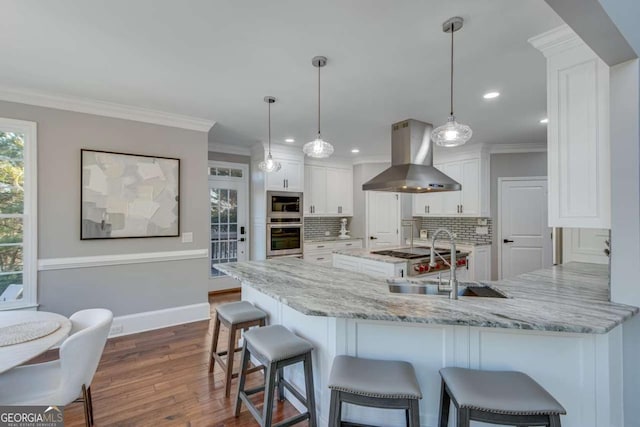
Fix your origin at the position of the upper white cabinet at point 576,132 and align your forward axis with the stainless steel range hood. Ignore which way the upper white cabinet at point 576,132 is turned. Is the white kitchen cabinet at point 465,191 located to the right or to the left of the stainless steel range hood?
right

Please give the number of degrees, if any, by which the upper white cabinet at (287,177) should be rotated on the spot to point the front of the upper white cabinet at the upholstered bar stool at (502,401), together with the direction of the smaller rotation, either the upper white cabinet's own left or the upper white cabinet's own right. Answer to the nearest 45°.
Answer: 0° — it already faces it

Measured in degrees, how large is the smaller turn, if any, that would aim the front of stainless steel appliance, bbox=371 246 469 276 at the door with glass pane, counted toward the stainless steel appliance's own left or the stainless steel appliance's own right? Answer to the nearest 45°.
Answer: approximately 135° to the stainless steel appliance's own right

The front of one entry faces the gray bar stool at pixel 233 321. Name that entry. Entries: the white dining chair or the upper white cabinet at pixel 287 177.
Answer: the upper white cabinet

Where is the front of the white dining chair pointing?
to the viewer's left

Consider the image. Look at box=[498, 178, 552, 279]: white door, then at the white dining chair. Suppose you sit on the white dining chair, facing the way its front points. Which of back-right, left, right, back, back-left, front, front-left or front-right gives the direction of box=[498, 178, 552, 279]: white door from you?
back

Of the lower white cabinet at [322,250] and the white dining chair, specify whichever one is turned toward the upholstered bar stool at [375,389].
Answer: the lower white cabinet

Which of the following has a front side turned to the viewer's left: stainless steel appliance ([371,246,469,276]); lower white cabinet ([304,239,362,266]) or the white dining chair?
the white dining chair

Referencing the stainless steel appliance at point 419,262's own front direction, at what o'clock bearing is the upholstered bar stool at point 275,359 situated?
The upholstered bar stool is roughly at 2 o'clock from the stainless steel appliance.

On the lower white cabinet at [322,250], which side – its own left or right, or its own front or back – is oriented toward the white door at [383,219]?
left

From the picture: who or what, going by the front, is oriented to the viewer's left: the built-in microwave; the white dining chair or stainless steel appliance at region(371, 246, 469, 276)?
the white dining chair

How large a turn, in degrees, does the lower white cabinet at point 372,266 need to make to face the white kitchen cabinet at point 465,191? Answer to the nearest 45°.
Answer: approximately 180°

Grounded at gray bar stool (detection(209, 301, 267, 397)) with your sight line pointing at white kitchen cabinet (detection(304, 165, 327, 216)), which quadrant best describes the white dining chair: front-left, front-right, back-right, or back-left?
back-left

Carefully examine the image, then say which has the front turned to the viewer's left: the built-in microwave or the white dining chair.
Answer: the white dining chair
